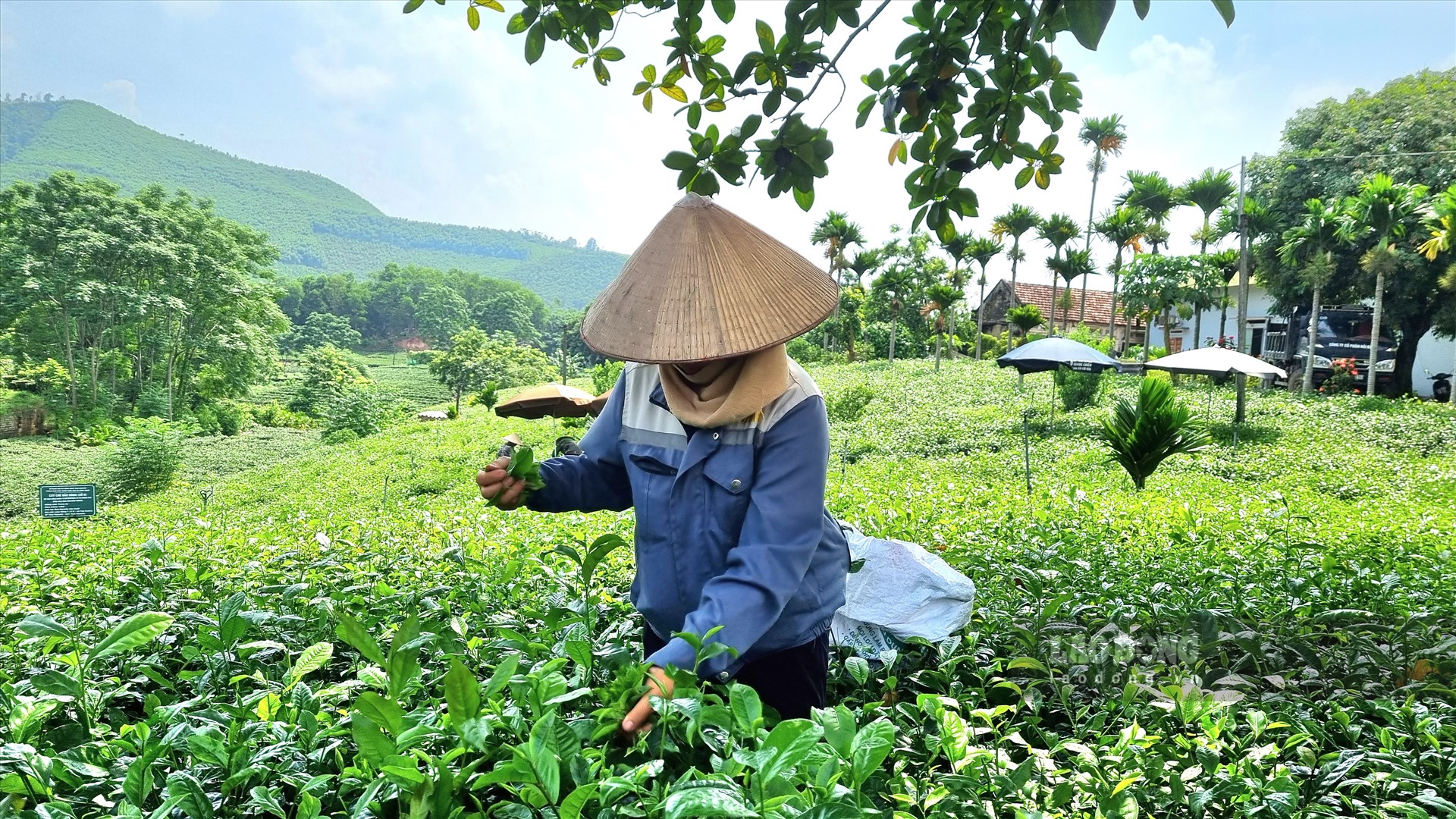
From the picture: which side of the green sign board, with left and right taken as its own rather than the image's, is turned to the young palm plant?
left

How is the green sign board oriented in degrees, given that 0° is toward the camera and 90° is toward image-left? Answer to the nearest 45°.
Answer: approximately 0°

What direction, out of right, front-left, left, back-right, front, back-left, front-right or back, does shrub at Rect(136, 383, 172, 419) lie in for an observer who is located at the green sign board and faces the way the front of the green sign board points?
back

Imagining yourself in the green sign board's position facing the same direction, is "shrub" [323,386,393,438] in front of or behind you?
behind

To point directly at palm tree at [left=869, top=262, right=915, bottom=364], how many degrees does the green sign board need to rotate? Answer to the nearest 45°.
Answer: approximately 135° to its left

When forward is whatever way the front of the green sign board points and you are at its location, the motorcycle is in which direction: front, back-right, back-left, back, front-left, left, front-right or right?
left

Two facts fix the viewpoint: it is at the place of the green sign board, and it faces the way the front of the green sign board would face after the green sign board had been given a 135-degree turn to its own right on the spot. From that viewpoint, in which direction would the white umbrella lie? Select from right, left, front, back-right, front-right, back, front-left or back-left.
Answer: back-right

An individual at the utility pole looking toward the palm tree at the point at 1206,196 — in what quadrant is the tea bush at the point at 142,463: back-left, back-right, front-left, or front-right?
back-left

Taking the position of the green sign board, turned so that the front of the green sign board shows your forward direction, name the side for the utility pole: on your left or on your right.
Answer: on your left

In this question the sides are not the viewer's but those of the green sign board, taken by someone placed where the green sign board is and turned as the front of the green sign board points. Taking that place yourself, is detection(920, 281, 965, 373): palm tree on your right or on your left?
on your left

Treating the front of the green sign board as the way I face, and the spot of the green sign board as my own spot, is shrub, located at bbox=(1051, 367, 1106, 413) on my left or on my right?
on my left

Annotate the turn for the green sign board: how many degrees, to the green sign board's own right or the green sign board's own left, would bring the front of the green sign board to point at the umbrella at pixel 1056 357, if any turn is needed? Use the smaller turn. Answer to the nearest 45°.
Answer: approximately 90° to the green sign board's own left

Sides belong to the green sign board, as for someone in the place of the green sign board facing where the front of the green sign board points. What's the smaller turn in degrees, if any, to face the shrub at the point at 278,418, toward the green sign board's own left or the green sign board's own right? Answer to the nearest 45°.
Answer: approximately 180°

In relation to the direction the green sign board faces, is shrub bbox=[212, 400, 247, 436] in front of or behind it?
behind

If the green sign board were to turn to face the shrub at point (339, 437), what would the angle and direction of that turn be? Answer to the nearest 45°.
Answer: approximately 180°
